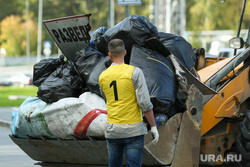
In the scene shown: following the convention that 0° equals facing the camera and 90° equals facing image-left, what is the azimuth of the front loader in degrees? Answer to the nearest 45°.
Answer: approximately 45°

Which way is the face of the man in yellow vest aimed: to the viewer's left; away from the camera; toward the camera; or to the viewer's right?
away from the camera

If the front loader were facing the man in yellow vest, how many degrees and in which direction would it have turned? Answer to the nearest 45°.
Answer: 0° — it already faces them
